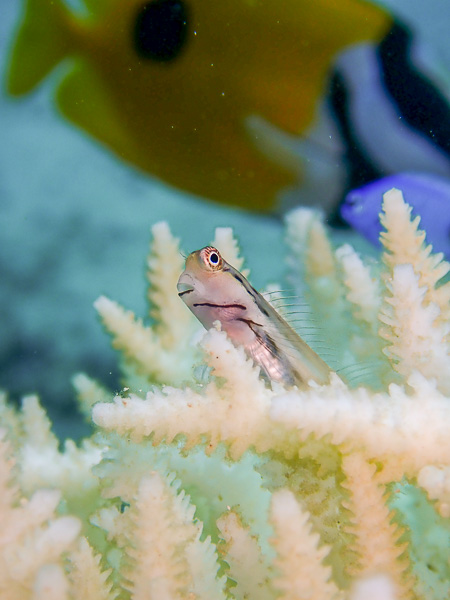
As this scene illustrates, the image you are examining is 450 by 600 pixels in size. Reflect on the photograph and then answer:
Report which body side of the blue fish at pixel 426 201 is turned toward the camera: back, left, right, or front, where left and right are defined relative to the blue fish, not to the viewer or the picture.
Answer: left

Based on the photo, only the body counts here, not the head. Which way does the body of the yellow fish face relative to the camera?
to the viewer's right

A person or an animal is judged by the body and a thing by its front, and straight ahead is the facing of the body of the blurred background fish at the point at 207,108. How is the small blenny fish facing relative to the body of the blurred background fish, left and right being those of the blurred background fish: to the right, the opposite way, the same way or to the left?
the opposite way

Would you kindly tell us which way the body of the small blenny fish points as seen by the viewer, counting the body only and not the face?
to the viewer's left
